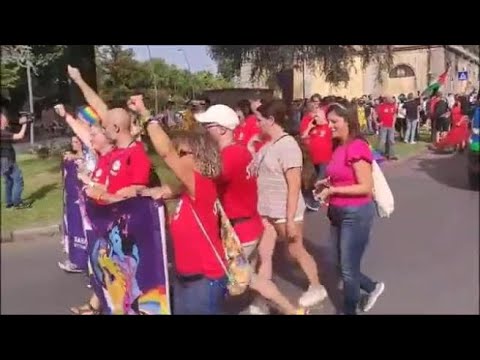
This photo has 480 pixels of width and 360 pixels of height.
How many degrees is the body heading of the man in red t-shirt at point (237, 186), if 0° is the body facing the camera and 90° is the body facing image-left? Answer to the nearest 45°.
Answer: approximately 90°

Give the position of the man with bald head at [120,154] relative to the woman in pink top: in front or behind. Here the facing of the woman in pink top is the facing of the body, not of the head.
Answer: in front

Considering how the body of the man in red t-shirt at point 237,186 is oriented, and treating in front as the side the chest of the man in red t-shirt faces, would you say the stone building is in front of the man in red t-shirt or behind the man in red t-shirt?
behind

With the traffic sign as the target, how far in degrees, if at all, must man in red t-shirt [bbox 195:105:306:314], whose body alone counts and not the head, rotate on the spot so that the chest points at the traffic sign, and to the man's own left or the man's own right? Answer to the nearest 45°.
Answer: approximately 180°

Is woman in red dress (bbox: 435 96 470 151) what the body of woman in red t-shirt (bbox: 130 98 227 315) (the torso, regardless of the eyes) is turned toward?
no

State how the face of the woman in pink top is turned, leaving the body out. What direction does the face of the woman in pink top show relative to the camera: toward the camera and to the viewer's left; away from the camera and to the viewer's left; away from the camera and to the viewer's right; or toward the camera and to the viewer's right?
toward the camera and to the viewer's left

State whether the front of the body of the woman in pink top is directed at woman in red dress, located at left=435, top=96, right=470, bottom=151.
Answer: no

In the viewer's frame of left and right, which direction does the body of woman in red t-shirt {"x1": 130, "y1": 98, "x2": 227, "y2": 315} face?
facing to the left of the viewer

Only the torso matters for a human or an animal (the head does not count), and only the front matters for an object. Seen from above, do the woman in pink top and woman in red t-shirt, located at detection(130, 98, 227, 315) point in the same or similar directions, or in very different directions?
same or similar directions
